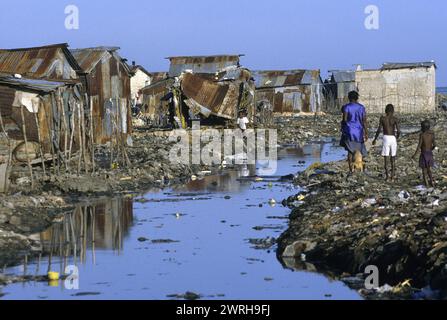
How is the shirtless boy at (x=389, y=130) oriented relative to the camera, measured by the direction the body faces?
away from the camera

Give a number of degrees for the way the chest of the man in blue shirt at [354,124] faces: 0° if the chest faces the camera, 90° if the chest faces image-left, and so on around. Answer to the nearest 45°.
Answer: approximately 180°

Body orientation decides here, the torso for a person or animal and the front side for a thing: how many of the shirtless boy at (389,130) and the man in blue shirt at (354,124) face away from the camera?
2

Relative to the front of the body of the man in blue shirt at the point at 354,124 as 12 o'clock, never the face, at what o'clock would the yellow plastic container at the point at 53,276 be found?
The yellow plastic container is roughly at 7 o'clock from the man in blue shirt.

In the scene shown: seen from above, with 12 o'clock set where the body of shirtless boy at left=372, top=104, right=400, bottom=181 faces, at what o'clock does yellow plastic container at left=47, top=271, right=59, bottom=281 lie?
The yellow plastic container is roughly at 7 o'clock from the shirtless boy.

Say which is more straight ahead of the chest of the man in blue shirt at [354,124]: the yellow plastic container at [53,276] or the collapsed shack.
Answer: the collapsed shack

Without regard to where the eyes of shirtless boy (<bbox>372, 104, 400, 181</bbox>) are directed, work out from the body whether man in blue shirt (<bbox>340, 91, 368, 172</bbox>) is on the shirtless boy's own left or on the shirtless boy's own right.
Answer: on the shirtless boy's own left

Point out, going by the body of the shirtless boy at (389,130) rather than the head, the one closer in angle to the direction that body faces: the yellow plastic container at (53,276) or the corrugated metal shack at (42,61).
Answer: the corrugated metal shack
